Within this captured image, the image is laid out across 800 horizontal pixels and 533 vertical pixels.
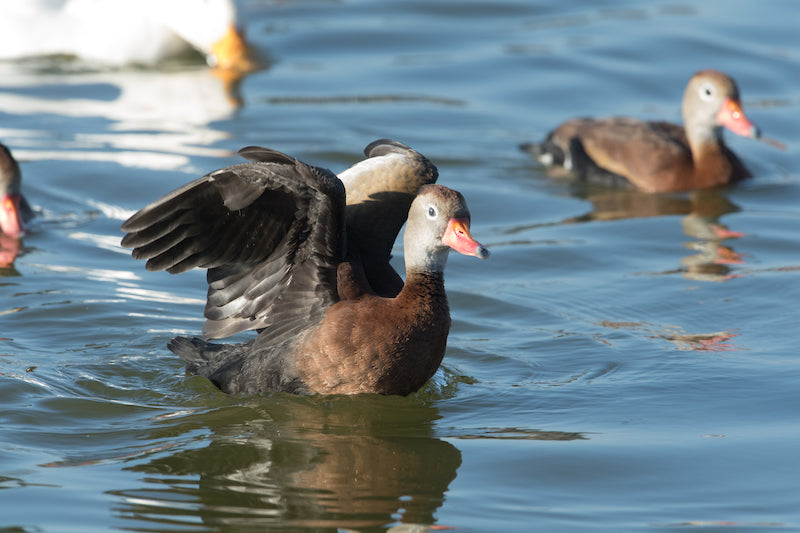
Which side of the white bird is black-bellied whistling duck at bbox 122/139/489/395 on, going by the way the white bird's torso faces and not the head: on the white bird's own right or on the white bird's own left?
on the white bird's own right

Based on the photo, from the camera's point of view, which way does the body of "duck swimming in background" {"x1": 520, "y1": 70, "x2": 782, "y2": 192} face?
to the viewer's right

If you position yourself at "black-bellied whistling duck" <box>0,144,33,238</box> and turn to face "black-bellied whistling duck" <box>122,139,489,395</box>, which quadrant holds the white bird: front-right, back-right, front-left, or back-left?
back-left

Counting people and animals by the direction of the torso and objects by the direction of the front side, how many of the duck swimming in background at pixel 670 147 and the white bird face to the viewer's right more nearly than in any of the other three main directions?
2

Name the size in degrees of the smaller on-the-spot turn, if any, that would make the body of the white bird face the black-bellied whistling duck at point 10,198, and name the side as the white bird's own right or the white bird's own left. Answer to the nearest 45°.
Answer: approximately 90° to the white bird's own right

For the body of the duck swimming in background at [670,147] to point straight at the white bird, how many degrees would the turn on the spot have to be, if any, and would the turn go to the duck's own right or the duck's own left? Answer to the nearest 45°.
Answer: approximately 180°

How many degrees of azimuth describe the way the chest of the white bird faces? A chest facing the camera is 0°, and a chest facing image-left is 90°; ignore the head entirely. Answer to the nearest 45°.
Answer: approximately 270°

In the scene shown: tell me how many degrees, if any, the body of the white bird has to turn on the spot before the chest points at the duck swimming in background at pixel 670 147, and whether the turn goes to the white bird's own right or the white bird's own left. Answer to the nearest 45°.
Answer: approximately 45° to the white bird's own right

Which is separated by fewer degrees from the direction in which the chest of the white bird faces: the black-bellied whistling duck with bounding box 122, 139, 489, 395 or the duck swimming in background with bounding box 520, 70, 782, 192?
the duck swimming in background
